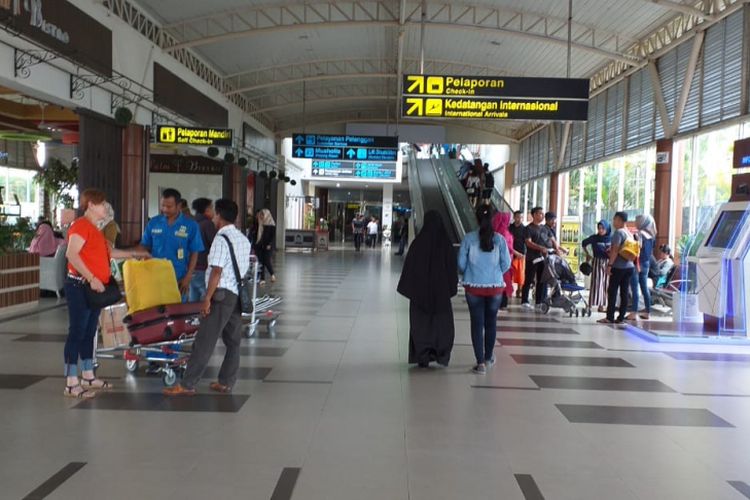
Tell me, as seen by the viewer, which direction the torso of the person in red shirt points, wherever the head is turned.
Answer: to the viewer's right

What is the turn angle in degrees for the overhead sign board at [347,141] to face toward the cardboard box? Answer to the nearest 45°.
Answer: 0° — it already faces it

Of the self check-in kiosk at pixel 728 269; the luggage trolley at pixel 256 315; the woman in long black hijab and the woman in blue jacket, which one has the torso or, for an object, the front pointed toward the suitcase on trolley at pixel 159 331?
the self check-in kiosk

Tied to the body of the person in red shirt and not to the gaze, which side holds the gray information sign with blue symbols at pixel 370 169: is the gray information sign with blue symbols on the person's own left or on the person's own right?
on the person's own left

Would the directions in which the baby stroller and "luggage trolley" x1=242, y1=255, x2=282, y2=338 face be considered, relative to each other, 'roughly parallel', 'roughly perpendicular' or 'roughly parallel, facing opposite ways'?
roughly perpendicular

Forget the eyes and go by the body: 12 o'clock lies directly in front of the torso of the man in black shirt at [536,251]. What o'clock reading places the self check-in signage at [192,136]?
The self check-in signage is roughly at 5 o'clock from the man in black shirt.

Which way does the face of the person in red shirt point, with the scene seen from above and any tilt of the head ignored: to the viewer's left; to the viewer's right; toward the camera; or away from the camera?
to the viewer's right

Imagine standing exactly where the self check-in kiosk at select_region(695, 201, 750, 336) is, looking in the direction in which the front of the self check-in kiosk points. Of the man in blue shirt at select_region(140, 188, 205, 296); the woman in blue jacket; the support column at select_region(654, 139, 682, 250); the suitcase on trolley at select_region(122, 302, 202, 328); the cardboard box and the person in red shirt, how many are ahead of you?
5

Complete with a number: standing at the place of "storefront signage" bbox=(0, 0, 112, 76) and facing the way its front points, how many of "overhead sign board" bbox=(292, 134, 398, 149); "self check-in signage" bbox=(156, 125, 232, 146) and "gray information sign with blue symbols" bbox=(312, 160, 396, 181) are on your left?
3

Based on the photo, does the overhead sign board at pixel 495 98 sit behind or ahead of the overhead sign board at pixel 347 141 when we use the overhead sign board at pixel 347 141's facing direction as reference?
ahead

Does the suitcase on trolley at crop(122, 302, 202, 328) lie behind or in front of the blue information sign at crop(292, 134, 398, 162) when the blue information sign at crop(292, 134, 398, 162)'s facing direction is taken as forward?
in front

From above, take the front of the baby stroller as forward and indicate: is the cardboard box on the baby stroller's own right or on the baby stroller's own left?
on the baby stroller's own right

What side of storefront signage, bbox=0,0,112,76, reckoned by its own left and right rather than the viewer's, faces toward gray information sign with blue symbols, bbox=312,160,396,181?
left

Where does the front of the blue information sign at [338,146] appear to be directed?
toward the camera
